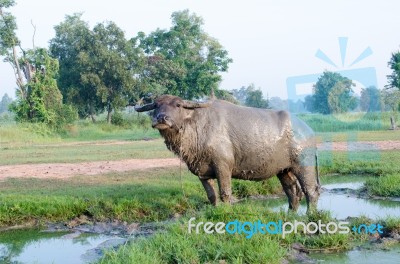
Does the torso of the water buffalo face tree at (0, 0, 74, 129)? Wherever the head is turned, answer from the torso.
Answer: no

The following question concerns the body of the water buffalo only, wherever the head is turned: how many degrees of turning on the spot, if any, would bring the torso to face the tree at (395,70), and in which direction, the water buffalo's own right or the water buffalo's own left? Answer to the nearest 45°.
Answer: approximately 135° to the water buffalo's own right

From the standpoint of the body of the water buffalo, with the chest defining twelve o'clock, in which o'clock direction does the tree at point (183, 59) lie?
The tree is roughly at 3 o'clock from the water buffalo.

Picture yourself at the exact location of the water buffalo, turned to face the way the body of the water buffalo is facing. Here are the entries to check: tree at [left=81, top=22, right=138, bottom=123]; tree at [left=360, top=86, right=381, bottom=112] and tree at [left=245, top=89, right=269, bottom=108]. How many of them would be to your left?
0

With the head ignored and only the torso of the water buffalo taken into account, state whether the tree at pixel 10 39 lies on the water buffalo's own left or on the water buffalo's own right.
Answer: on the water buffalo's own right

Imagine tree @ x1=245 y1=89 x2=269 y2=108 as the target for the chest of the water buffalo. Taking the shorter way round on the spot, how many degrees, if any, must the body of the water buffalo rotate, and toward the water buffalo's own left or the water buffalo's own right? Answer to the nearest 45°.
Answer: approximately 90° to the water buffalo's own right

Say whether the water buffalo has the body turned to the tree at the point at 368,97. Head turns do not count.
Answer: no

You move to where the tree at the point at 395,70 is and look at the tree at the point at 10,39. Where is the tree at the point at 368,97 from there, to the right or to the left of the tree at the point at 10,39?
right

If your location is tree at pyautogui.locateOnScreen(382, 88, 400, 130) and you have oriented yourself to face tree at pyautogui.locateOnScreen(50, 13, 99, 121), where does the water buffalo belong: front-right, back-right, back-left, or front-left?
front-left

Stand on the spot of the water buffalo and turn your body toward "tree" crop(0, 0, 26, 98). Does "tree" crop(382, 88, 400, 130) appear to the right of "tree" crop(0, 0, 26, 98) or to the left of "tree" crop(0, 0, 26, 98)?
right

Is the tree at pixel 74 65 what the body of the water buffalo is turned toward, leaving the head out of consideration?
no

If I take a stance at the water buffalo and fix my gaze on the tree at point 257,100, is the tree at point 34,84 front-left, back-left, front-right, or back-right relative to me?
front-left

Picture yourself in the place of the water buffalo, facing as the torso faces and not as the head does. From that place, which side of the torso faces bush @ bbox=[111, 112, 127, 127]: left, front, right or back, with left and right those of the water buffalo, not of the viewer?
right

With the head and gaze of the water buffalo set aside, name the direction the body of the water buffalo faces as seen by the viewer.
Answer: to the viewer's left
